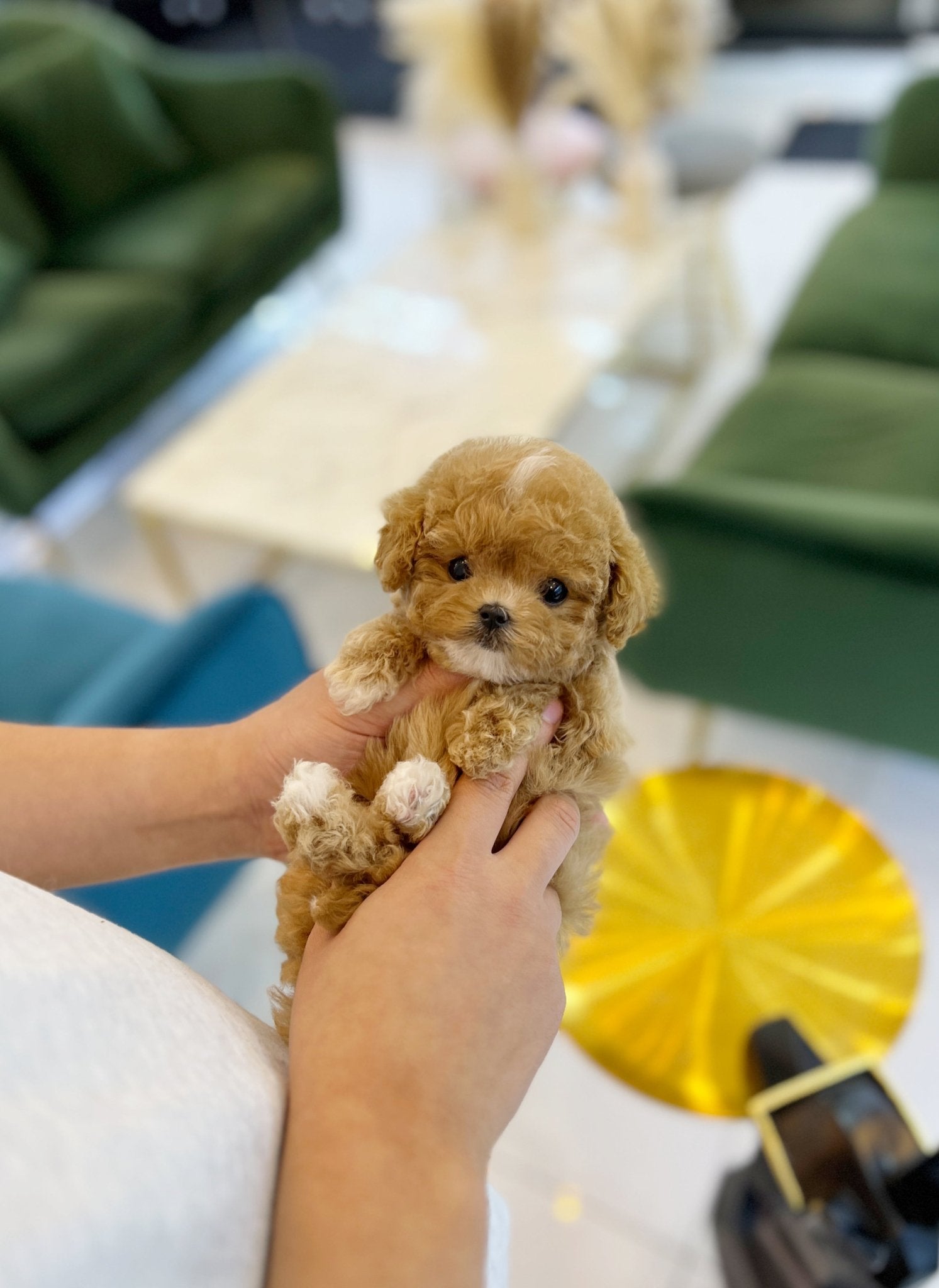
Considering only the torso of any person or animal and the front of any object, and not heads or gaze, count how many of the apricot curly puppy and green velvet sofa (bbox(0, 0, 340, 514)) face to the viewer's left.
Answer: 0

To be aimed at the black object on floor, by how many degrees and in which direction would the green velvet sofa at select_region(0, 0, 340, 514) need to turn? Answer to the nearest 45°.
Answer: approximately 45° to its right

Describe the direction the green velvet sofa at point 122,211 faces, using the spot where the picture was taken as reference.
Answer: facing the viewer and to the right of the viewer

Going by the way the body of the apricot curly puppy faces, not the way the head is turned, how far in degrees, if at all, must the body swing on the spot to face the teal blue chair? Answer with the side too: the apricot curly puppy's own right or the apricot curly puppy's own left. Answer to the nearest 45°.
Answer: approximately 135° to the apricot curly puppy's own right

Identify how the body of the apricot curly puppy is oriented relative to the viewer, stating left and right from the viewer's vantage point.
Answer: facing the viewer

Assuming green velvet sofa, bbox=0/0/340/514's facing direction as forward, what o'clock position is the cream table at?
The cream table is roughly at 1 o'clock from the green velvet sofa.

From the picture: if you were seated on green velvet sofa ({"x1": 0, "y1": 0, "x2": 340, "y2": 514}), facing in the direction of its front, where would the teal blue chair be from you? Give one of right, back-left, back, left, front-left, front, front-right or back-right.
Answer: front-right

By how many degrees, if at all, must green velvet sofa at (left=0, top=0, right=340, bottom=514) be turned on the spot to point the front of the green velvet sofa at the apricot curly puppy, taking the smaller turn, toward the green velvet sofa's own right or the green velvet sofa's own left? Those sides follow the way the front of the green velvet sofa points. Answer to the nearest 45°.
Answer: approximately 45° to the green velvet sofa's own right
